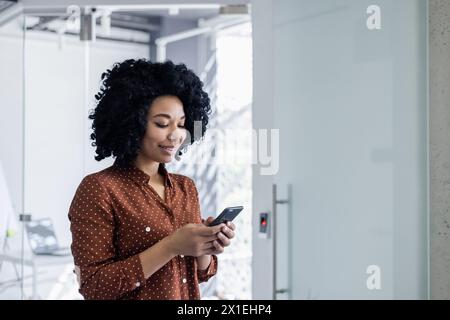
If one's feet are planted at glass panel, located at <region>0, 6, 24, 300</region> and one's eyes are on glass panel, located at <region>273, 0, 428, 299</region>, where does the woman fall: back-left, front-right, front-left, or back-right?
front-right

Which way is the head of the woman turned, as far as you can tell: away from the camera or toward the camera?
toward the camera

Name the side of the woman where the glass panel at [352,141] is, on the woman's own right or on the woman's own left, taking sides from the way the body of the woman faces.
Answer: on the woman's own left

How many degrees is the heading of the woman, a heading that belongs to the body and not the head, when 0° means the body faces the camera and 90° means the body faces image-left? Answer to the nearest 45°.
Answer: approximately 315°
